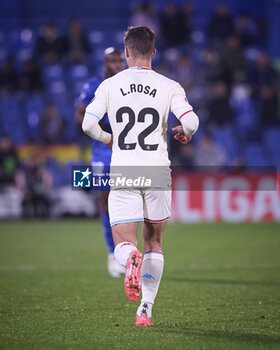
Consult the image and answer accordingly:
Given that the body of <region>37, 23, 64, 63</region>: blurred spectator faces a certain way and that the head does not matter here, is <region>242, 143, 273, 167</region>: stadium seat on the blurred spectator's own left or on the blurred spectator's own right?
on the blurred spectator's own left

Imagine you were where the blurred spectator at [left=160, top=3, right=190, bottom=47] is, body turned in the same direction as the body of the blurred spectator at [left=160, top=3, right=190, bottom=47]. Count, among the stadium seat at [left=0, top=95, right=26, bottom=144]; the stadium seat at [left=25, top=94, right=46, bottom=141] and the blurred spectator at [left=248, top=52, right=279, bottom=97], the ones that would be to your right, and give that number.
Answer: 2

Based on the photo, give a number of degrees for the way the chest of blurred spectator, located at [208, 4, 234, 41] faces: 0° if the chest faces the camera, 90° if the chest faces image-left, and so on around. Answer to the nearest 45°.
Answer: approximately 0°

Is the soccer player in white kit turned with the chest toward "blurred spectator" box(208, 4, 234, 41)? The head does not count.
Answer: yes

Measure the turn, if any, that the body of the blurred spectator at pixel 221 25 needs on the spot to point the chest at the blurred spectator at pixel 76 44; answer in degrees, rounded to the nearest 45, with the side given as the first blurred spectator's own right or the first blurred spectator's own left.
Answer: approximately 90° to the first blurred spectator's own right

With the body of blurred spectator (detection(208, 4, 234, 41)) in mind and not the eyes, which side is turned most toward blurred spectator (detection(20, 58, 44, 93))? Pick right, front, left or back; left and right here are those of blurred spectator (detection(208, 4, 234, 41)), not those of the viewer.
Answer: right

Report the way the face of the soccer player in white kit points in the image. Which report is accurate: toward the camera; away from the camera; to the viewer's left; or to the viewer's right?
away from the camera

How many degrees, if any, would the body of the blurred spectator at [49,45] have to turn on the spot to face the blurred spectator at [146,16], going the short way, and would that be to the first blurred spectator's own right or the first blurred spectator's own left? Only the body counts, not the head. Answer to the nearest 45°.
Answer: approximately 90° to the first blurred spectator's own left

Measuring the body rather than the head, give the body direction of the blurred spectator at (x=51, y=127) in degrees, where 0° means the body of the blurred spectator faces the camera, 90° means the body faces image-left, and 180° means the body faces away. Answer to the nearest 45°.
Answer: approximately 0°
